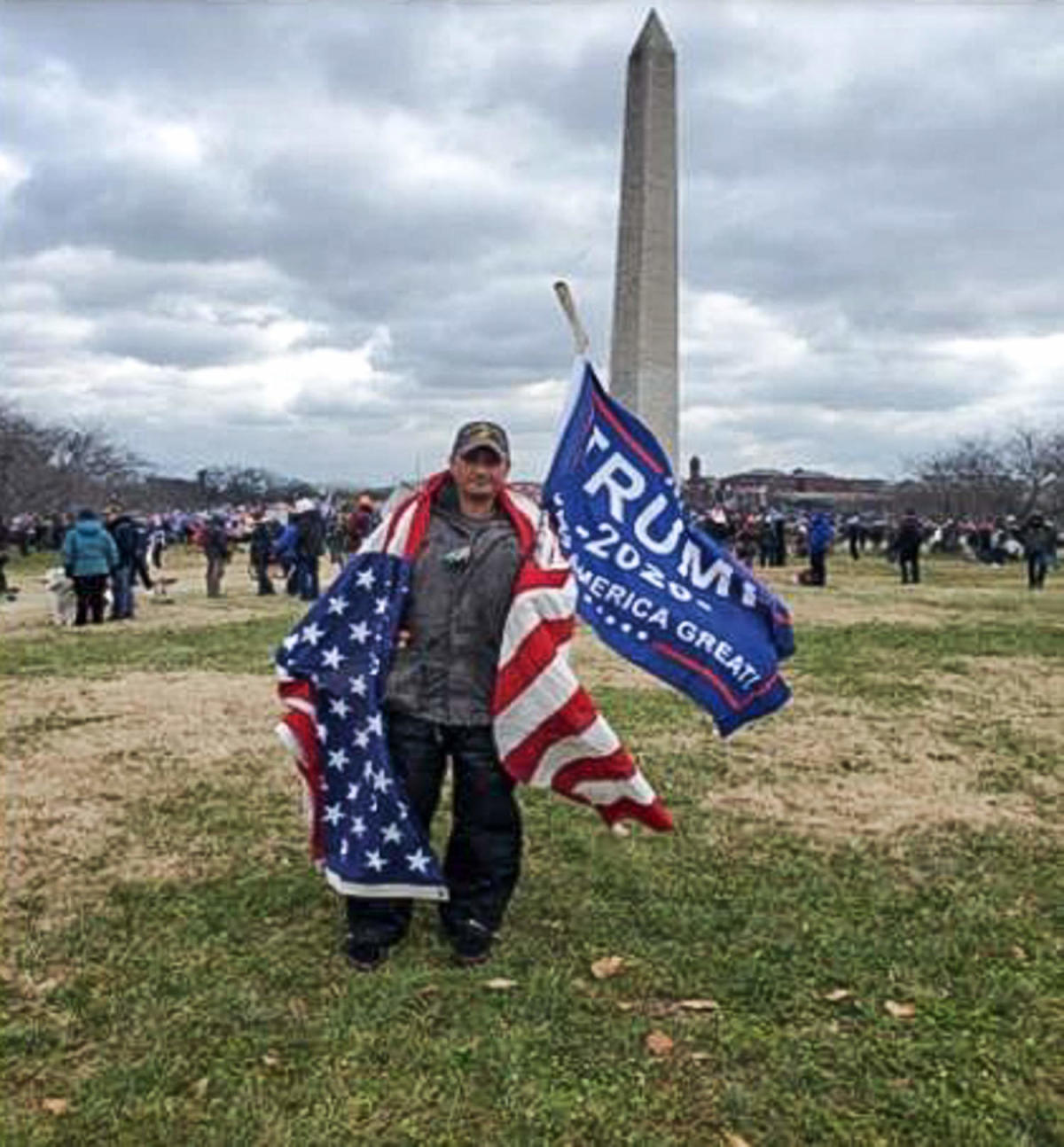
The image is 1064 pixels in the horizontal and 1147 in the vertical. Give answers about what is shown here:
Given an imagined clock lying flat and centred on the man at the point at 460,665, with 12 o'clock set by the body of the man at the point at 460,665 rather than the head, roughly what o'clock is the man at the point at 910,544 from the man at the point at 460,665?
the man at the point at 910,544 is roughly at 7 o'clock from the man at the point at 460,665.

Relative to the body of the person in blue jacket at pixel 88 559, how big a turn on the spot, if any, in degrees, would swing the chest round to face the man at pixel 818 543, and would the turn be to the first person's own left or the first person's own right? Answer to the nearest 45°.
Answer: approximately 90° to the first person's own right

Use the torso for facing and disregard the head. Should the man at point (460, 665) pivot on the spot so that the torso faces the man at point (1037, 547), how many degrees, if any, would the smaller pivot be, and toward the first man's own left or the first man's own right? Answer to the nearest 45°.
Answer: approximately 135° to the first man's own left

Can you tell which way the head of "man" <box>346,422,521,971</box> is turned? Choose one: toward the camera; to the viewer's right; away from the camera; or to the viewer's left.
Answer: toward the camera

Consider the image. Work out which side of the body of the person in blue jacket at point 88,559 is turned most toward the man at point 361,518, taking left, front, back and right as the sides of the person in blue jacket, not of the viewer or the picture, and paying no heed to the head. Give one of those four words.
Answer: right

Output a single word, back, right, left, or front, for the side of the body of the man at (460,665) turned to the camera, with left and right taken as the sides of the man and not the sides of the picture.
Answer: front
